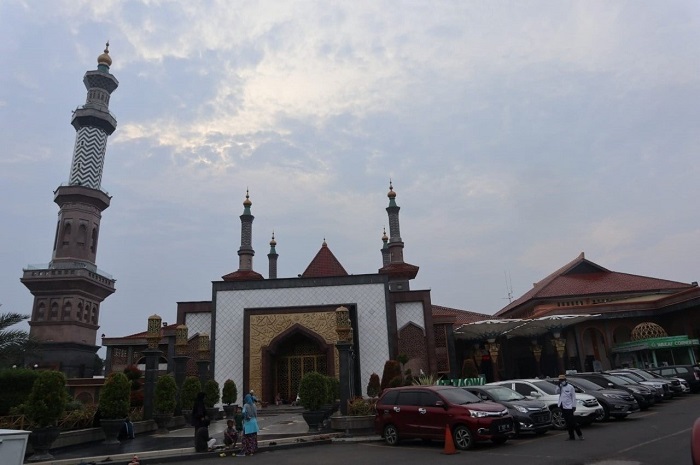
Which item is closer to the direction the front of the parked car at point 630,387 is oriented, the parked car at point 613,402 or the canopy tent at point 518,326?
the parked car

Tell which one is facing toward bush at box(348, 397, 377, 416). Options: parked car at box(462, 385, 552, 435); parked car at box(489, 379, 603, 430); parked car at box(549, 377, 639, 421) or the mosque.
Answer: the mosque

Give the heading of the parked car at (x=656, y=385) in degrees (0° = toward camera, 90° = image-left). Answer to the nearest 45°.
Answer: approximately 315°

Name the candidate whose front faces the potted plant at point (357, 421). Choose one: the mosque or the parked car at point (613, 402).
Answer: the mosque

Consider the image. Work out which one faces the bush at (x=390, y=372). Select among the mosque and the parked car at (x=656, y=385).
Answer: the mosque

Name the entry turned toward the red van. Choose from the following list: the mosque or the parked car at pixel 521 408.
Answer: the mosque

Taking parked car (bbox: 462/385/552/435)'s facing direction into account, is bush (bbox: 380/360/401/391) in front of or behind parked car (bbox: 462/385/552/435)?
behind

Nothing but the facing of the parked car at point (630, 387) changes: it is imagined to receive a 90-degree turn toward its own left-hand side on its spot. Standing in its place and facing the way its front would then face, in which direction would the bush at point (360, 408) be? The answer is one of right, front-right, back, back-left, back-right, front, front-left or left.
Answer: back

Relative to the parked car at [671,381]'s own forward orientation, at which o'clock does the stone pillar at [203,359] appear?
The stone pillar is roughly at 4 o'clock from the parked car.

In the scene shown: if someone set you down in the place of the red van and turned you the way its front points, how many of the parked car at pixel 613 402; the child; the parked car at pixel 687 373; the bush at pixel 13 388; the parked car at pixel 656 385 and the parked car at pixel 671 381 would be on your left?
4

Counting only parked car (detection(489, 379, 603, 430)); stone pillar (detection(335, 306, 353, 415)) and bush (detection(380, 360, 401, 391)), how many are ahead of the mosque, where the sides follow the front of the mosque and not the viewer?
3
